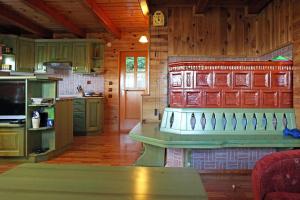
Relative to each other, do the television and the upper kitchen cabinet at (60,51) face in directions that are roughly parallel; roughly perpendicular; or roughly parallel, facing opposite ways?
roughly parallel

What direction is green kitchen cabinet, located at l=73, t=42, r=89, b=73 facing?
toward the camera

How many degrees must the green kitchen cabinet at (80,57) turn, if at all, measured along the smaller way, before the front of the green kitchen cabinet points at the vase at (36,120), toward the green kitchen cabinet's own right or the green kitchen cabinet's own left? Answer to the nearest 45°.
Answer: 0° — it already faces it

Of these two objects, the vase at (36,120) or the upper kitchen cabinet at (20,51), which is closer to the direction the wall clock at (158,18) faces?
the vase

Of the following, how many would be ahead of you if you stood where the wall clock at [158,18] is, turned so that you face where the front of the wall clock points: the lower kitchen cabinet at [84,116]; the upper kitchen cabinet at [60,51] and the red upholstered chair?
1

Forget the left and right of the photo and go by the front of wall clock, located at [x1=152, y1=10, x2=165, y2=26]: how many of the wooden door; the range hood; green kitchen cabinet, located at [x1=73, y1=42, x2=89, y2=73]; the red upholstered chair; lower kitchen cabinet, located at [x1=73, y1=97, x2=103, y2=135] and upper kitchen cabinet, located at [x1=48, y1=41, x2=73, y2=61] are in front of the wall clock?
1

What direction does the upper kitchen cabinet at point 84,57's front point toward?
toward the camera

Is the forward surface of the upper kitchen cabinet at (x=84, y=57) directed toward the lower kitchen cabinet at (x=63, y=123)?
yes

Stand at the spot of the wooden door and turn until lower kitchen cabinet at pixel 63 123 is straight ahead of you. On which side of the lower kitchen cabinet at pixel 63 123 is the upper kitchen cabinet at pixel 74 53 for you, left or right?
right

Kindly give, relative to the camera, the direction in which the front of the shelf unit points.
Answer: facing the viewer
